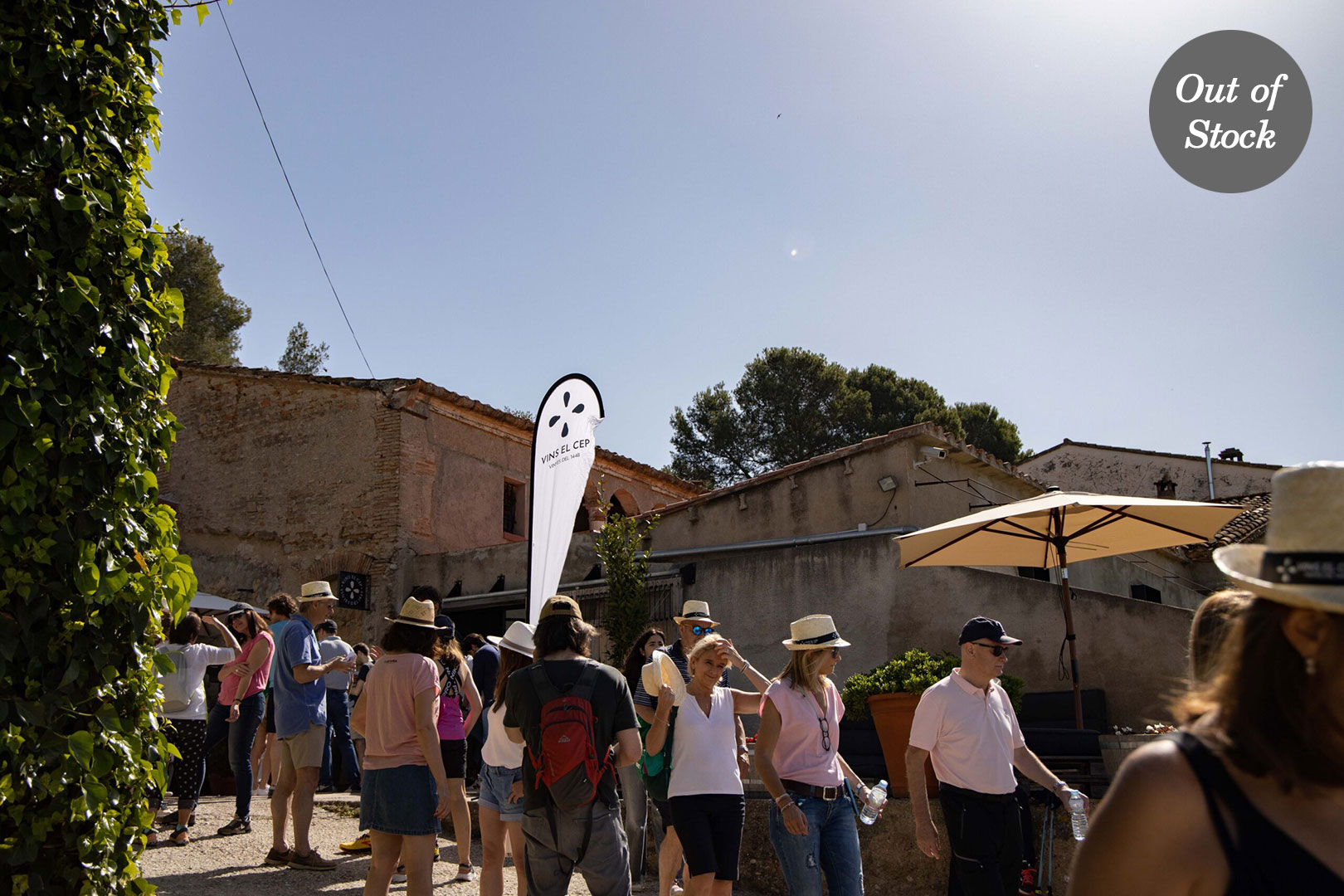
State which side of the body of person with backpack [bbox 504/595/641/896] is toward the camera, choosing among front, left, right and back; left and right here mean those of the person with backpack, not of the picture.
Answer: back

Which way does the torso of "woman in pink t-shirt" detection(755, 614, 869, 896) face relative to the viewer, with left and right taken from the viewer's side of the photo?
facing the viewer and to the right of the viewer

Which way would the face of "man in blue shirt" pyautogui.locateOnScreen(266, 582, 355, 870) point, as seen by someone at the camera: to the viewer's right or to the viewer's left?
to the viewer's right

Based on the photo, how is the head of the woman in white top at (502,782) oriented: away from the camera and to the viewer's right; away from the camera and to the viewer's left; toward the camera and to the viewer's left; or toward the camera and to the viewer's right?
away from the camera and to the viewer's left

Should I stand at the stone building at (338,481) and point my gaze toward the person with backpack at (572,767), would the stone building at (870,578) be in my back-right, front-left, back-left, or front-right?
front-left

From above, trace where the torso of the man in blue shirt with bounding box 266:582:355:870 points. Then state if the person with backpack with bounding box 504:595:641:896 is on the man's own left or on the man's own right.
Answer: on the man's own right

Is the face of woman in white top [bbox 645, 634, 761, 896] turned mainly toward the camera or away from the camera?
toward the camera

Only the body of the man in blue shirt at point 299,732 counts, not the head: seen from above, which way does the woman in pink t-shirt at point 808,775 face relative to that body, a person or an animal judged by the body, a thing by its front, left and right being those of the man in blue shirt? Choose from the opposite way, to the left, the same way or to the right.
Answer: to the right

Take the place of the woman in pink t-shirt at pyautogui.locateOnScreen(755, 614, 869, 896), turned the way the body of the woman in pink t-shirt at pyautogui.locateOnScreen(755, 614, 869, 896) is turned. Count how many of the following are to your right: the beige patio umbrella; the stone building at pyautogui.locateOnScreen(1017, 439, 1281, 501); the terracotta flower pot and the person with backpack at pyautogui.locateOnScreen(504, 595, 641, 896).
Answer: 1

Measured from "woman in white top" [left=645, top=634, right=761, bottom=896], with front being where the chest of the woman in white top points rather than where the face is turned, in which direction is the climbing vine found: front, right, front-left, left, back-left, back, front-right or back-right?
front-right

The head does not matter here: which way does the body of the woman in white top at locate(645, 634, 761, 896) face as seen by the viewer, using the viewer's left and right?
facing the viewer

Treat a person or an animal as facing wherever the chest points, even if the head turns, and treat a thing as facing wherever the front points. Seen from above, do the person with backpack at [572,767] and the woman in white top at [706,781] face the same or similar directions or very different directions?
very different directions

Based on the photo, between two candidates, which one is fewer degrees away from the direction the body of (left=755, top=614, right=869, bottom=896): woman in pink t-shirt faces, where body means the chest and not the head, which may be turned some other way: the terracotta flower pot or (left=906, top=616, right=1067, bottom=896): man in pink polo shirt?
the man in pink polo shirt

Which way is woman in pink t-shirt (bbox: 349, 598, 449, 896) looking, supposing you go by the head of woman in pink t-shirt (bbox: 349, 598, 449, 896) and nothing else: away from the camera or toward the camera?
away from the camera

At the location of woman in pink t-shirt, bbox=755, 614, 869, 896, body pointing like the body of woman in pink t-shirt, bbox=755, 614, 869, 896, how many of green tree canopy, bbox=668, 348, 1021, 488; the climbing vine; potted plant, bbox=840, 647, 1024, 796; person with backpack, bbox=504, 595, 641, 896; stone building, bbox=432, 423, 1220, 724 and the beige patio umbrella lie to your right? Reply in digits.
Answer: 2

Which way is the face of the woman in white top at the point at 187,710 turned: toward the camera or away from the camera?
away from the camera

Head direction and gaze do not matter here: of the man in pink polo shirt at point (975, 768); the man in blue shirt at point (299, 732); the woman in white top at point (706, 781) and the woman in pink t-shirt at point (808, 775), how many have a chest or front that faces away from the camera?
0

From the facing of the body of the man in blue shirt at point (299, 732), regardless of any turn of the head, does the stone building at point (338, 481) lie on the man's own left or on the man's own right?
on the man's own left

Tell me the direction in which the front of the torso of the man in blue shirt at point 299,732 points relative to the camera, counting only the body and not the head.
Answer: to the viewer's right

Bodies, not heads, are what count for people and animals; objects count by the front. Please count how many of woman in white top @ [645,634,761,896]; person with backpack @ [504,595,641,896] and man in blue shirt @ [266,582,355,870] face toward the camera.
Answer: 1
